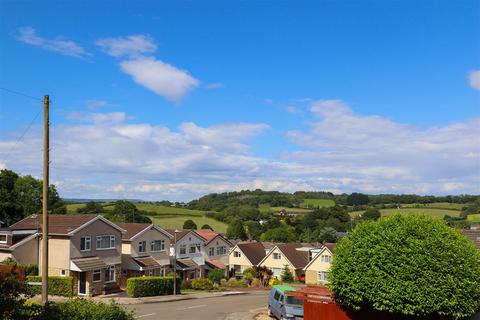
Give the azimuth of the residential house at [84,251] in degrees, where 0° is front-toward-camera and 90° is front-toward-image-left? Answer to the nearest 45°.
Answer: approximately 315°

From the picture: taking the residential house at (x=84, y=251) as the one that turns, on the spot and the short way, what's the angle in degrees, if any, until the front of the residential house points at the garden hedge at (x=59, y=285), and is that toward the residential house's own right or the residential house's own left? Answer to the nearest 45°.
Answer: approximately 90° to the residential house's own right

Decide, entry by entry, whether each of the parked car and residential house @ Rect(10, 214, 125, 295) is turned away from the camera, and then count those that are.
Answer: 0

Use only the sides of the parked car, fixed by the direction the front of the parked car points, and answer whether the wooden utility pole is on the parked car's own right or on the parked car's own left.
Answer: on the parked car's own right

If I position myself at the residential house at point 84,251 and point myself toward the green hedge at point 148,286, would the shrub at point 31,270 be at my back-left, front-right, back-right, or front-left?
back-right

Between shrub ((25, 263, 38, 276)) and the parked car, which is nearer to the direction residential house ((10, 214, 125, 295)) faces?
the parked car

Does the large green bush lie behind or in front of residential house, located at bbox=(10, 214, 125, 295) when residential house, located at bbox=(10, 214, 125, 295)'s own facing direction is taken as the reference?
in front
